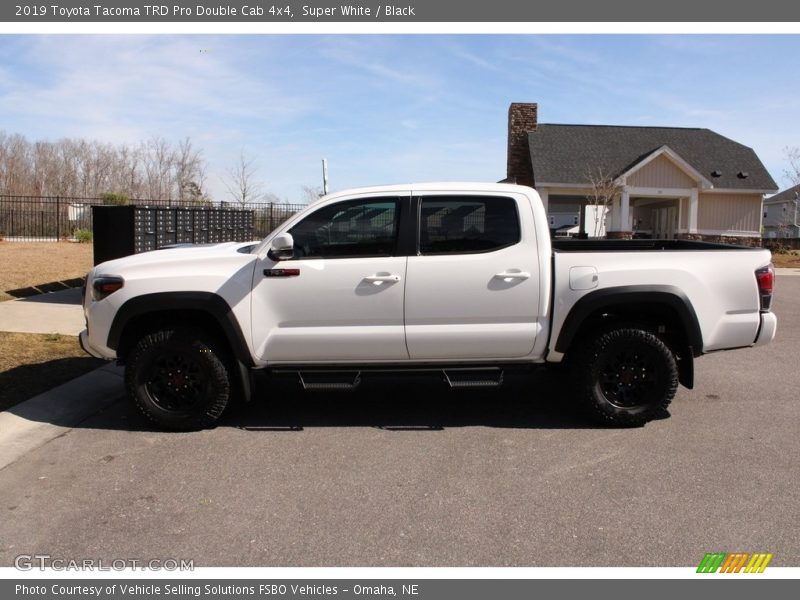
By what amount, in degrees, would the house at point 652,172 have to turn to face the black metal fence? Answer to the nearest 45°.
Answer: approximately 90° to its right

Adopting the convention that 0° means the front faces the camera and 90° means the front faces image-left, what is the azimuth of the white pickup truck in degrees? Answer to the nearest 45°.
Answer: approximately 90°

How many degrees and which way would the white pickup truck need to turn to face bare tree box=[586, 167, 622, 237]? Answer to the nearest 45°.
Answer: approximately 90° to its right

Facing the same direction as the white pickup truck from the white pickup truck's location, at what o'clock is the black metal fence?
The black metal fence is roughly at 2 o'clock from the white pickup truck.

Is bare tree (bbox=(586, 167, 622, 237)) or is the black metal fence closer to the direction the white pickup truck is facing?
the black metal fence

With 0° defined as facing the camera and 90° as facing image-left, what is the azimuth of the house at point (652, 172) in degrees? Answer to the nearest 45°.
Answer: approximately 0°
